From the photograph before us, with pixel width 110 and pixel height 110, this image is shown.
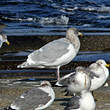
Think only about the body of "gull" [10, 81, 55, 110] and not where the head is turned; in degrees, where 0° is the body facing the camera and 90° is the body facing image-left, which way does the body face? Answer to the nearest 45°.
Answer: approximately 270°

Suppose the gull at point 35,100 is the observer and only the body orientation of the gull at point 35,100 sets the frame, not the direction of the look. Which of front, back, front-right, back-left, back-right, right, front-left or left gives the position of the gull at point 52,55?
left

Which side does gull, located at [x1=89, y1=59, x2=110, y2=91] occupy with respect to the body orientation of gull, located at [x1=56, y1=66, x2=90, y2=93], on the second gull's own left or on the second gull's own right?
on the second gull's own left

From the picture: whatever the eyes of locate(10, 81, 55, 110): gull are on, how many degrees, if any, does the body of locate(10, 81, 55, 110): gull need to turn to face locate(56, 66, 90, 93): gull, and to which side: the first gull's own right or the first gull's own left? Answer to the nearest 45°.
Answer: approximately 45° to the first gull's own left

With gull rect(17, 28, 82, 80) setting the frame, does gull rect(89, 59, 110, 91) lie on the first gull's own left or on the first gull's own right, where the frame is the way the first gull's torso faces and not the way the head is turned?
on the first gull's own right

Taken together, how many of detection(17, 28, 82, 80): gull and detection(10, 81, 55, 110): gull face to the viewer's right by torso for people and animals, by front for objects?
2

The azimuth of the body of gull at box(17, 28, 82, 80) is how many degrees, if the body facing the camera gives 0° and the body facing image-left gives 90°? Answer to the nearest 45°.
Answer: approximately 270°
